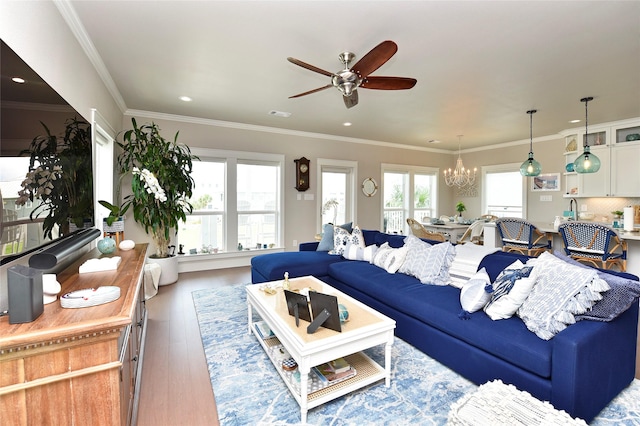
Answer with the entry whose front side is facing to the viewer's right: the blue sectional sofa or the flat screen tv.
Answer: the flat screen tv

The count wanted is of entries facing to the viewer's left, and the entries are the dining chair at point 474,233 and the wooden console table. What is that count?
1

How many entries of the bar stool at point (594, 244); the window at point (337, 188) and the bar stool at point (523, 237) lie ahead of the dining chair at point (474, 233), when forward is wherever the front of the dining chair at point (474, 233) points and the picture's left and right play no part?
1

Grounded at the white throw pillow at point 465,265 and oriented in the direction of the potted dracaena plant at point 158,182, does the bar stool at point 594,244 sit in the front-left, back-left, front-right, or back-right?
back-right

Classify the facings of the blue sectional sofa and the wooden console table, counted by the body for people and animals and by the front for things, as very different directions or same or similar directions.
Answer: very different directions

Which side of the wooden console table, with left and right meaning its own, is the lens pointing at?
right

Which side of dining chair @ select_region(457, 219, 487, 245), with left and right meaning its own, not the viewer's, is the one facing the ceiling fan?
left

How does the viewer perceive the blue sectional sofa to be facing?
facing the viewer and to the left of the viewer

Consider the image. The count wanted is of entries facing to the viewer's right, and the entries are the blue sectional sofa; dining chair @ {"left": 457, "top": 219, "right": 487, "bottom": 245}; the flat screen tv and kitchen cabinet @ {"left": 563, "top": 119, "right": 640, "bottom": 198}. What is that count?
1

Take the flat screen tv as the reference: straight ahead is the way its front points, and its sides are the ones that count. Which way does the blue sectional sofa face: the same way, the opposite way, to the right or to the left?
the opposite way

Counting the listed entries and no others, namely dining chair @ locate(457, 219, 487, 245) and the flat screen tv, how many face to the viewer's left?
1

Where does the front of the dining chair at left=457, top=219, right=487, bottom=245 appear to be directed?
to the viewer's left

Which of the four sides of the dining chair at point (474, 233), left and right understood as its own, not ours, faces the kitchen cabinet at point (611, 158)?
back

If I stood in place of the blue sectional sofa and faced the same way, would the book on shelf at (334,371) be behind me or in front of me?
in front

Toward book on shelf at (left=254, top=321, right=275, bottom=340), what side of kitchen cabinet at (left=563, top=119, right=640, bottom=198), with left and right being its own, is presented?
front
